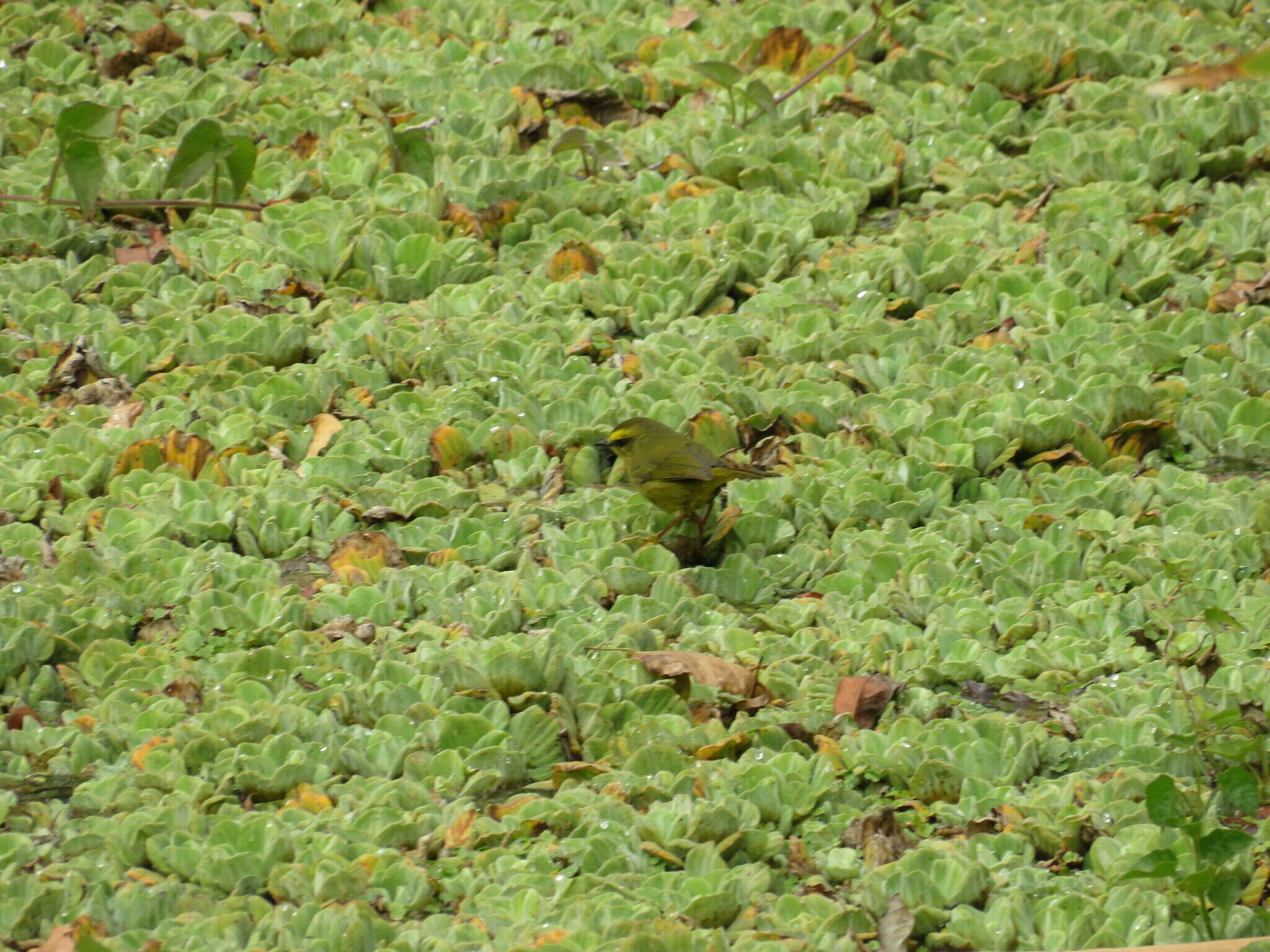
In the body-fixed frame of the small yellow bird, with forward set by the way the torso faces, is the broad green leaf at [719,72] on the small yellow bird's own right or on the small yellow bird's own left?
on the small yellow bird's own right

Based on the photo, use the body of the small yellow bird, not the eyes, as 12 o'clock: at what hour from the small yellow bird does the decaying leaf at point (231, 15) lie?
The decaying leaf is roughly at 2 o'clock from the small yellow bird.

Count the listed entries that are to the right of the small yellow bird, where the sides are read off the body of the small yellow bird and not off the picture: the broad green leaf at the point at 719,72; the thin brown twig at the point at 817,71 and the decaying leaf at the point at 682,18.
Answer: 3

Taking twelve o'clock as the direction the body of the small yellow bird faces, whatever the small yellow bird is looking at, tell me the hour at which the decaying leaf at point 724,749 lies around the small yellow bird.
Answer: The decaying leaf is roughly at 9 o'clock from the small yellow bird.

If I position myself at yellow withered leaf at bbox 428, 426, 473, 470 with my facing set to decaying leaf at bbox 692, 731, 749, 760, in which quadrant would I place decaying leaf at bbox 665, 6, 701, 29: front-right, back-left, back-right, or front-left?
back-left

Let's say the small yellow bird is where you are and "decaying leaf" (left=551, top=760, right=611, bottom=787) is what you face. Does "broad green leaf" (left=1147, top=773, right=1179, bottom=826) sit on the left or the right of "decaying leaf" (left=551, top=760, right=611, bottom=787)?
left

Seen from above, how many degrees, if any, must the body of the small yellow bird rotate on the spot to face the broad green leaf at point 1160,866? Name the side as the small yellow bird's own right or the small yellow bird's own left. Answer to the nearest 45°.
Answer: approximately 135° to the small yellow bird's own left

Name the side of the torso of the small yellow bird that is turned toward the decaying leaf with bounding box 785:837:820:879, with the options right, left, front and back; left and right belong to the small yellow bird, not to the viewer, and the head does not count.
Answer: left

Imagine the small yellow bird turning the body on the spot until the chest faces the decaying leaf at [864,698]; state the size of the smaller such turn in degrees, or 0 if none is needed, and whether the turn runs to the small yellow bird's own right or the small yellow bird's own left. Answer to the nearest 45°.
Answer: approximately 135° to the small yellow bird's own left

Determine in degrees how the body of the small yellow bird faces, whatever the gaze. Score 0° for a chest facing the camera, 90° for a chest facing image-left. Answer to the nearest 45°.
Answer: approximately 90°

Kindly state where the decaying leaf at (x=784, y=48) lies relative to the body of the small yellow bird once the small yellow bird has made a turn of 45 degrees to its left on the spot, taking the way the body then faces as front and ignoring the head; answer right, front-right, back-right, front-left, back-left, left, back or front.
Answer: back-right
